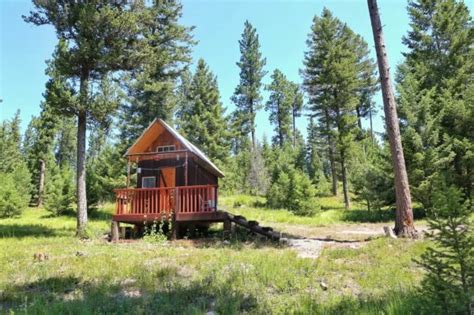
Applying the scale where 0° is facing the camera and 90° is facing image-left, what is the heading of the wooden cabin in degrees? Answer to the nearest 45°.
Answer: approximately 45°

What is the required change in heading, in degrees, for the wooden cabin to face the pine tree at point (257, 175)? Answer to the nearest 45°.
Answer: approximately 180°

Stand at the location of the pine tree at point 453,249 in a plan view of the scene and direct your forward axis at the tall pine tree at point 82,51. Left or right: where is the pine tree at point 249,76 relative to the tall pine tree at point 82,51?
right

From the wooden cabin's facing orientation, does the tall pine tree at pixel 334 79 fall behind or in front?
behind

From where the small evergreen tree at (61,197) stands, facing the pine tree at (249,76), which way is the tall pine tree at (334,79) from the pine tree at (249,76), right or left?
right

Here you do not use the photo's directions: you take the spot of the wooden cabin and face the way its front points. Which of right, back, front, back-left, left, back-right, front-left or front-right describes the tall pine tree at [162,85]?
back-right

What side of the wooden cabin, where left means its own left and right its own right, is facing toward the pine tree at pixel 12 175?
right

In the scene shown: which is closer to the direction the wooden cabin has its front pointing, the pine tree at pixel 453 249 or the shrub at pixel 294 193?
the pine tree

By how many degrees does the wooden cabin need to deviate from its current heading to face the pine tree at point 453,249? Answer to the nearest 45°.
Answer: approximately 45° to its left

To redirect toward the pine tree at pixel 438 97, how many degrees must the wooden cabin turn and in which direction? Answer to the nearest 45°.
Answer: approximately 135° to its left

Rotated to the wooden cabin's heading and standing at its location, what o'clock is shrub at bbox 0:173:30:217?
The shrub is roughly at 3 o'clock from the wooden cabin.

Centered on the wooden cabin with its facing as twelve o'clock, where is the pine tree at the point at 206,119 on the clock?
The pine tree is roughly at 5 o'clock from the wooden cabin.
